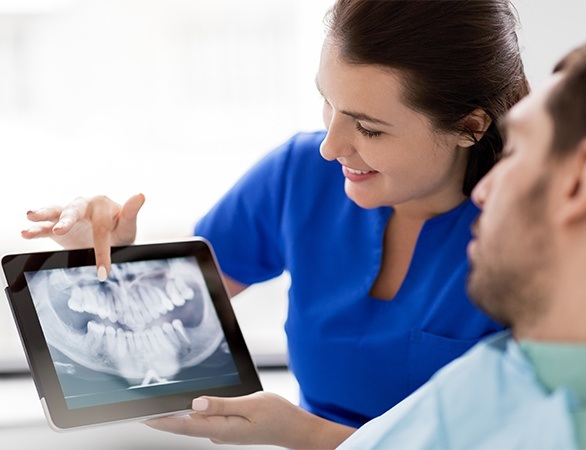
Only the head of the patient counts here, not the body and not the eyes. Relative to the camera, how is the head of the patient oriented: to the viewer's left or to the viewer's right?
to the viewer's left

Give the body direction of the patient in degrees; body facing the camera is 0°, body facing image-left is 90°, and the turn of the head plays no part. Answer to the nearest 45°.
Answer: approximately 90°
